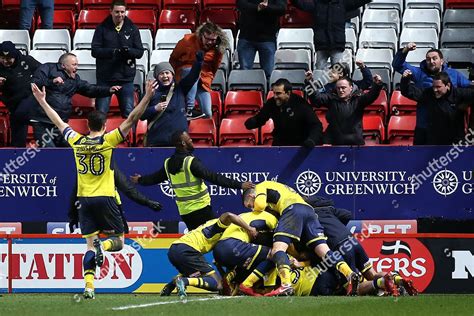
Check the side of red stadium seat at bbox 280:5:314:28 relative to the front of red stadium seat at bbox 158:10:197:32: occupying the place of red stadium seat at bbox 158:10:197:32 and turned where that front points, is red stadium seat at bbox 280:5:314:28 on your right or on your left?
on your left

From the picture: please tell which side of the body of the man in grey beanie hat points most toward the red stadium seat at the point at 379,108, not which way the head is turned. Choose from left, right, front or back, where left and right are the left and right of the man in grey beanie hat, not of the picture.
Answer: left

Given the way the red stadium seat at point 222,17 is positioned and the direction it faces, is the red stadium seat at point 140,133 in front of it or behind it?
in front

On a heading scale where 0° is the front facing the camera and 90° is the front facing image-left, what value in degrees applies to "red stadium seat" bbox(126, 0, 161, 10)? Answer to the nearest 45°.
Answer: approximately 0°

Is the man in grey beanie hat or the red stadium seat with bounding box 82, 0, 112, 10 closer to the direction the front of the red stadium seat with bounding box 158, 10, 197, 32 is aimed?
the man in grey beanie hat

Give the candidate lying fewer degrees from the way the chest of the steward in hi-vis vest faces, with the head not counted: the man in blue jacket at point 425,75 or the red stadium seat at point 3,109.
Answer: the man in blue jacket
